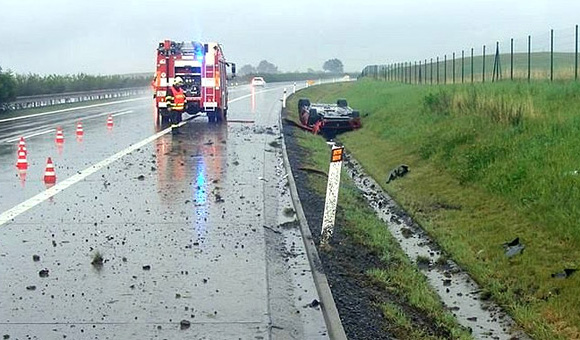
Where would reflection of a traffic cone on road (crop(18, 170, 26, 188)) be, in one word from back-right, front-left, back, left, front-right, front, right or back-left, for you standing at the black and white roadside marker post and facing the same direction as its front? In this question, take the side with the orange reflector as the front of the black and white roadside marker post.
back-right

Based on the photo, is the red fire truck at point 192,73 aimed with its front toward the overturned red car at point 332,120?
no

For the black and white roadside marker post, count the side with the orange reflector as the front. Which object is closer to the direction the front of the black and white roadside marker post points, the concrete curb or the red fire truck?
the concrete curb

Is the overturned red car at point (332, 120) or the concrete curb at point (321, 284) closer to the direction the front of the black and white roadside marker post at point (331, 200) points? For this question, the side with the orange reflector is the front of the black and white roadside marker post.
the concrete curb

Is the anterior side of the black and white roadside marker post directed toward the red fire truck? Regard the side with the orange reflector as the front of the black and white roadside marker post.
no

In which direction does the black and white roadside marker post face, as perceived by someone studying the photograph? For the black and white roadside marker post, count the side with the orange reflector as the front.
facing the viewer

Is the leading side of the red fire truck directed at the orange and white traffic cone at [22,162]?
no

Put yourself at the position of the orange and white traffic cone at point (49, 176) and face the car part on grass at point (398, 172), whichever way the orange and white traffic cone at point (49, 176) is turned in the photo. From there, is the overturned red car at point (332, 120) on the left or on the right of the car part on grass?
left
